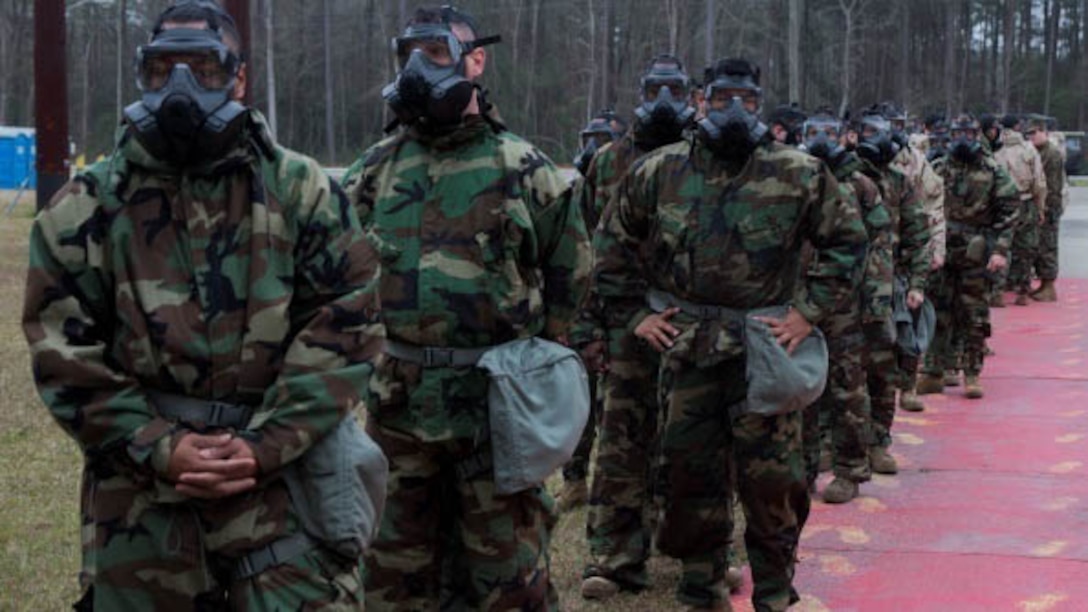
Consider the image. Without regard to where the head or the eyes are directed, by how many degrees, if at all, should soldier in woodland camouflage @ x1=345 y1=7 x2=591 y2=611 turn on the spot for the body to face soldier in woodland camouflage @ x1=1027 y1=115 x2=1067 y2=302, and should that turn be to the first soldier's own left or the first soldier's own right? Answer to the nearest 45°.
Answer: approximately 180°

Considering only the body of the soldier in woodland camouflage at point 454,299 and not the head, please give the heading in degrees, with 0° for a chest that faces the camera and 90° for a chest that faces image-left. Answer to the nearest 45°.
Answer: approximately 45°

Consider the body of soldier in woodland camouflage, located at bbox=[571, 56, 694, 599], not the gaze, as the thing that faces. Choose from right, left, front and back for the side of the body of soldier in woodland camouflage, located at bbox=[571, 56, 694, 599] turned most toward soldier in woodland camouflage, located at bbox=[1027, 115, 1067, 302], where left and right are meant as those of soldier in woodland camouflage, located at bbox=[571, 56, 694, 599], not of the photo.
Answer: back

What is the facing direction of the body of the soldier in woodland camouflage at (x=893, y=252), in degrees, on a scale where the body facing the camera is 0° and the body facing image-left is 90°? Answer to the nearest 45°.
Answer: approximately 45°

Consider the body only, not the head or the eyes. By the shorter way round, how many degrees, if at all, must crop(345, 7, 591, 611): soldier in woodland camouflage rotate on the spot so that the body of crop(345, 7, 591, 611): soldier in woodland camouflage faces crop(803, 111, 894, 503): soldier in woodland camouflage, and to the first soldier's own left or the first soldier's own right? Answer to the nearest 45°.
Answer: approximately 180°

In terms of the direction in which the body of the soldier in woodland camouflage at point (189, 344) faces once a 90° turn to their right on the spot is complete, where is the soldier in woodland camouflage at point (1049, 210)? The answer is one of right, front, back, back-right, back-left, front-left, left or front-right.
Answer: back-right
